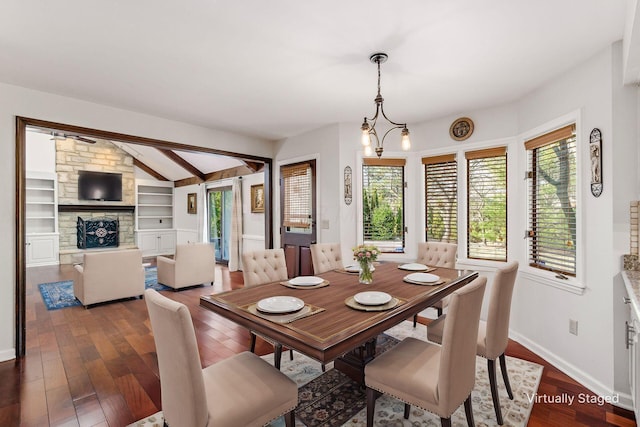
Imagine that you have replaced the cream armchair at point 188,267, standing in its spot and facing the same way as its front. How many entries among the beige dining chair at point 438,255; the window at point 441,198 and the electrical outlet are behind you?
3

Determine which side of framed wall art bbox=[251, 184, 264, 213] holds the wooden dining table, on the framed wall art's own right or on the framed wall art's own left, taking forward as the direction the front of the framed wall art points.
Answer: on the framed wall art's own left

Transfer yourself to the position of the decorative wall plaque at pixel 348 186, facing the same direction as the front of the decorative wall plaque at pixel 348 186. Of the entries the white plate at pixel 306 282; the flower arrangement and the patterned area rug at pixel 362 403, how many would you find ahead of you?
3

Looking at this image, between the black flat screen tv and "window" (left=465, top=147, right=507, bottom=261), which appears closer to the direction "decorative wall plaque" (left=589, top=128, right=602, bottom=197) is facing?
the black flat screen tv

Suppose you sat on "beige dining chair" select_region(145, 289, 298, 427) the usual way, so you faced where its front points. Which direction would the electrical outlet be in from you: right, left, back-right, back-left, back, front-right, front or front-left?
front-right

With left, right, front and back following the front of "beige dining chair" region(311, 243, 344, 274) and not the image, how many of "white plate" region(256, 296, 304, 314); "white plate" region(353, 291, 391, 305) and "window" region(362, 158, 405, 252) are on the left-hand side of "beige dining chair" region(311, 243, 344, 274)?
1

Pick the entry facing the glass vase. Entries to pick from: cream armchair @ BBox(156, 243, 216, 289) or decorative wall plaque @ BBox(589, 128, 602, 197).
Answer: the decorative wall plaque

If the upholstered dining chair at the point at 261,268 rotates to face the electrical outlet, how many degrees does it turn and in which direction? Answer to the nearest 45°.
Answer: approximately 45° to its left

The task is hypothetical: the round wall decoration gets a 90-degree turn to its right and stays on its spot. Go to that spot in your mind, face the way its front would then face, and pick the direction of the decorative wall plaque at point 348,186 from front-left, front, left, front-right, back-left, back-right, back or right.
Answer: front

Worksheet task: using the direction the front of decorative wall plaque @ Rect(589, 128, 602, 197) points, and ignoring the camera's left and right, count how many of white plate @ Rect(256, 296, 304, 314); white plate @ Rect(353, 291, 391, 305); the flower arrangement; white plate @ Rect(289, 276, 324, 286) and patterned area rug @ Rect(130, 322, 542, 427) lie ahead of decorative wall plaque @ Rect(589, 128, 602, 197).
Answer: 5

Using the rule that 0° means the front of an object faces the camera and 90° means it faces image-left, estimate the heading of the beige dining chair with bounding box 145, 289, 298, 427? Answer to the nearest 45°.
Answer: approximately 225°

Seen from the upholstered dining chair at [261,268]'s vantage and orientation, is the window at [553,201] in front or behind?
in front
